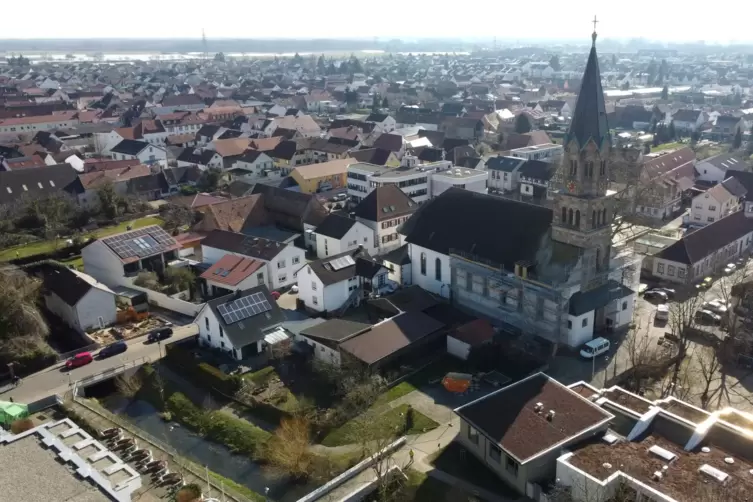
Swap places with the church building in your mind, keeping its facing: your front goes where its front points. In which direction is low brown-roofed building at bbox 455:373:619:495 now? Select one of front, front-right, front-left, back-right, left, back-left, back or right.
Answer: front-right

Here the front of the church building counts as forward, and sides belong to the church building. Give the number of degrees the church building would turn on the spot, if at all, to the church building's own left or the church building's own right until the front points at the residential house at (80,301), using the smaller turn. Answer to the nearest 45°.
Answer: approximately 135° to the church building's own right

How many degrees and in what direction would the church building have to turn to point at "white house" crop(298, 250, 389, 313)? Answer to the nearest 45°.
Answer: approximately 135° to its right

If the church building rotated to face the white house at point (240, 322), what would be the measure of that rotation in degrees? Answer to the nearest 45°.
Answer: approximately 135° to its right

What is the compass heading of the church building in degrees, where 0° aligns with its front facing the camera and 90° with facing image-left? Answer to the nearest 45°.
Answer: approximately 315°

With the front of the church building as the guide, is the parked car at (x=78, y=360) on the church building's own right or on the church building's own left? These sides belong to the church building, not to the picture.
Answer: on the church building's own right

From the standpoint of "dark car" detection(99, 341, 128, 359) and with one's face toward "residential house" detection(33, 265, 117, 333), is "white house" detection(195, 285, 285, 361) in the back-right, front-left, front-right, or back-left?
back-right

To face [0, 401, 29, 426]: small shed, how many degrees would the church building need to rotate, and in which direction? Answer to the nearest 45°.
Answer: approximately 90° to its right

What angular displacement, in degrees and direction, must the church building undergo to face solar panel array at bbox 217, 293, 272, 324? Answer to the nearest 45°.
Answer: approximately 135° to its right

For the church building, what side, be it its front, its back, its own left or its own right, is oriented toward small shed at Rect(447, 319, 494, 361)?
right

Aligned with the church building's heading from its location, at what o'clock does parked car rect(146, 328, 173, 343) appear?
The parked car is roughly at 4 o'clock from the church building.
